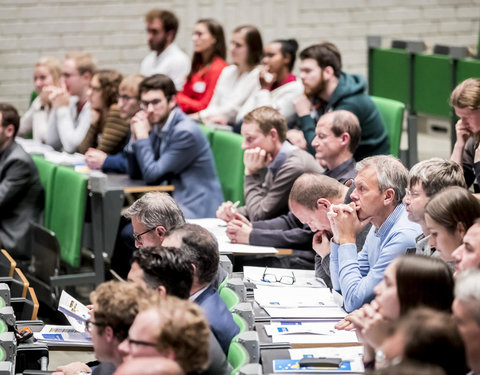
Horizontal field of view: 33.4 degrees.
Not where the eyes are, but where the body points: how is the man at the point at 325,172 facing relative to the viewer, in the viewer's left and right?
facing to the left of the viewer

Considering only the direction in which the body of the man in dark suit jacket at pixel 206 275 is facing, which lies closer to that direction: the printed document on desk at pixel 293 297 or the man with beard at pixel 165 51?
the man with beard

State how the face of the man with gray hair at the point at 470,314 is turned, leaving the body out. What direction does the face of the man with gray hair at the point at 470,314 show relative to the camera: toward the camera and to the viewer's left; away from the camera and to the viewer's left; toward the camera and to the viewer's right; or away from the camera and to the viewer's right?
away from the camera and to the viewer's left

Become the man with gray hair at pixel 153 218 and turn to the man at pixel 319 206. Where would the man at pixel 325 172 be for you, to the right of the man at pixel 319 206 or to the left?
left

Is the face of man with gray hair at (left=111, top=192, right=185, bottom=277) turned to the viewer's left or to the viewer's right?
to the viewer's left

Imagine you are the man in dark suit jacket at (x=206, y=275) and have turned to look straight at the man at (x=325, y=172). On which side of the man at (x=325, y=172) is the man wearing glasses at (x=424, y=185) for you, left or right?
right

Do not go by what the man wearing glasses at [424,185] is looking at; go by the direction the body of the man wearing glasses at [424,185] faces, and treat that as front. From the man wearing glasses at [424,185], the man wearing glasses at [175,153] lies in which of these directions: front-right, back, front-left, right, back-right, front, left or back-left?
front-right

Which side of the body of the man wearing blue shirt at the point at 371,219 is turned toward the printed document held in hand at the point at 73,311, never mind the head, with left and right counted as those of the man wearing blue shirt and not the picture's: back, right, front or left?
front

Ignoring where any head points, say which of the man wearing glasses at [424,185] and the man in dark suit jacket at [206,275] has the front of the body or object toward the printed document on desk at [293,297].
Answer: the man wearing glasses

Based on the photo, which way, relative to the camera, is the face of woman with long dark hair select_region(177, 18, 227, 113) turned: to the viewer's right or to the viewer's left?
to the viewer's left
